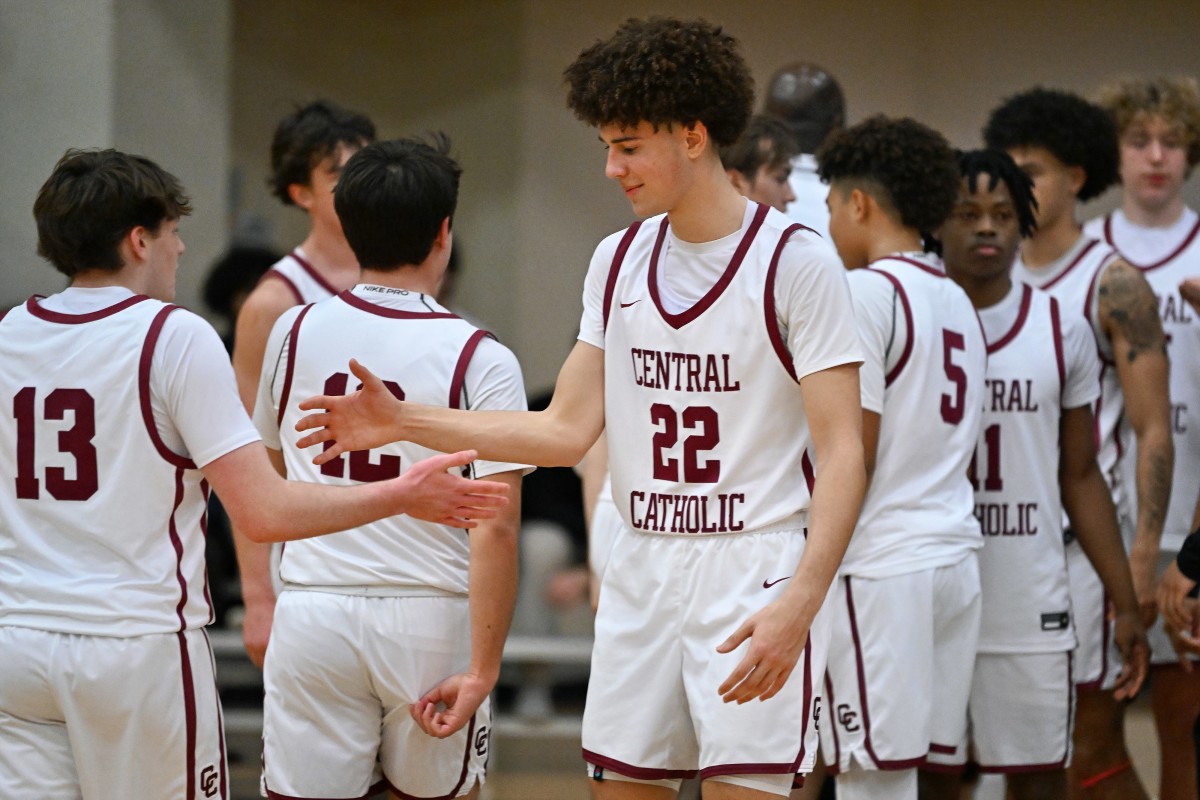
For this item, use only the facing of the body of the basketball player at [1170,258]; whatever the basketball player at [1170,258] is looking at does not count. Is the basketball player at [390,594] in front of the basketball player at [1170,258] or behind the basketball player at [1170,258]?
in front

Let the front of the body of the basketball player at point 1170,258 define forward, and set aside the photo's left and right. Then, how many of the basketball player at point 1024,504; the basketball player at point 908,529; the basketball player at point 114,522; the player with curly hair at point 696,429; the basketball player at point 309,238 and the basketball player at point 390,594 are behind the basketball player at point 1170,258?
0

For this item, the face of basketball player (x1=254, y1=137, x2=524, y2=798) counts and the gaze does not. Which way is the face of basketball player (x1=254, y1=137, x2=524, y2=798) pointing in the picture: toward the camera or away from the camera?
away from the camera

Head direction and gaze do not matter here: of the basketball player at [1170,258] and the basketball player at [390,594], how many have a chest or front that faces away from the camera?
1

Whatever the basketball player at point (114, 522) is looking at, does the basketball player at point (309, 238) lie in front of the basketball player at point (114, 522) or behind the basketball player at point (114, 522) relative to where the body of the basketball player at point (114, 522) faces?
in front

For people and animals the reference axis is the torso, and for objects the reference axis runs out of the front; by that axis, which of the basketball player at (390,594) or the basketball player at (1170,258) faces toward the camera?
the basketball player at (1170,258)

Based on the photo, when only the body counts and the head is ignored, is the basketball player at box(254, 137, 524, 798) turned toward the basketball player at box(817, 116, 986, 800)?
no

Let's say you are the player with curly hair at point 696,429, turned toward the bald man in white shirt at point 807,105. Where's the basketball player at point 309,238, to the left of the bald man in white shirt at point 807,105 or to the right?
left

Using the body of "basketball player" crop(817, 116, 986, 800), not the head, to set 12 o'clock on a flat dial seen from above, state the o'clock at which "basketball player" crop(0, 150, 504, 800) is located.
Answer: "basketball player" crop(0, 150, 504, 800) is roughly at 9 o'clock from "basketball player" crop(817, 116, 986, 800).

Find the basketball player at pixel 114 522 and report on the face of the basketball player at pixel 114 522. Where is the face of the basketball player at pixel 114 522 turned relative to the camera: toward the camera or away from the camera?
away from the camera

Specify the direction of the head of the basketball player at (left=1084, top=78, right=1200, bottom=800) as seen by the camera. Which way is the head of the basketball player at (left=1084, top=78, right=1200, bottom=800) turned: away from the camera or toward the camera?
toward the camera

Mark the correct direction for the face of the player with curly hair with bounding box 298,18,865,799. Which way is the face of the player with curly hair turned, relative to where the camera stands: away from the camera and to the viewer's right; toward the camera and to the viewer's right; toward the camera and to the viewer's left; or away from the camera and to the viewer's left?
toward the camera and to the viewer's left

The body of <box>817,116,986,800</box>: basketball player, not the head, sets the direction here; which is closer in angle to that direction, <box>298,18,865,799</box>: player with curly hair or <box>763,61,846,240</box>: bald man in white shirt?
the bald man in white shirt

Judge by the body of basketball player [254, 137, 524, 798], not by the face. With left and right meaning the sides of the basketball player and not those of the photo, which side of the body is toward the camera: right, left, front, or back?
back

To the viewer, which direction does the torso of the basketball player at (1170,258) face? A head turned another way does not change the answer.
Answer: toward the camera

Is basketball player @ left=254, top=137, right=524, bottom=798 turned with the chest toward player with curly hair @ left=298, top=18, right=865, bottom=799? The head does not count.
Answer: no
